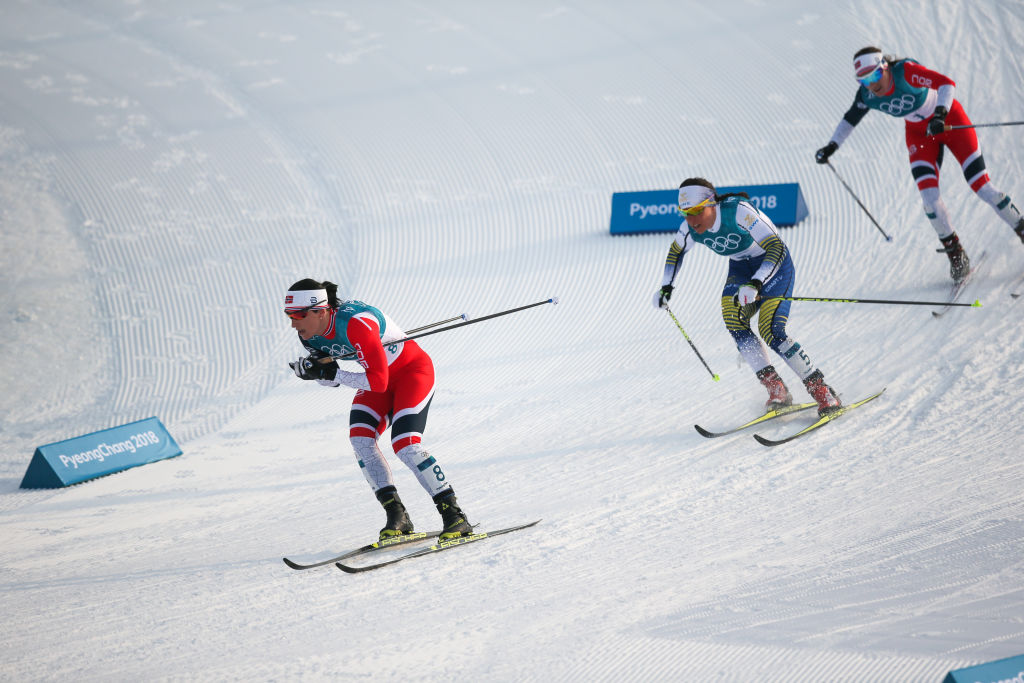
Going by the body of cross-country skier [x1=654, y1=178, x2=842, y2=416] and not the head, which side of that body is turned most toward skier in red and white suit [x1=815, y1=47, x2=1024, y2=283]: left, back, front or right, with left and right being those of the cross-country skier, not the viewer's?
back

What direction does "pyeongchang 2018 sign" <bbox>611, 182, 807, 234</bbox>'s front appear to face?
toward the camera

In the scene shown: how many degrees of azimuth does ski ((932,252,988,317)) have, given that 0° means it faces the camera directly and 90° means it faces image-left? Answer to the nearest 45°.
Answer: approximately 45°

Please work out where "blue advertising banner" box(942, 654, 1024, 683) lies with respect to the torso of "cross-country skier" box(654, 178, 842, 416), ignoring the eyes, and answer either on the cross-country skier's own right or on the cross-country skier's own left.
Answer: on the cross-country skier's own left

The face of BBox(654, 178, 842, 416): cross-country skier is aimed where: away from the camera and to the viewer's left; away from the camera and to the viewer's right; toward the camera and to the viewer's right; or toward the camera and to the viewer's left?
toward the camera and to the viewer's left

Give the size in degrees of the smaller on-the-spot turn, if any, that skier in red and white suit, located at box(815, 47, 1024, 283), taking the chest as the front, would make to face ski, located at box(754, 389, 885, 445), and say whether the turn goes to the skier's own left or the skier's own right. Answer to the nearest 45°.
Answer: approximately 45° to the skier's own left

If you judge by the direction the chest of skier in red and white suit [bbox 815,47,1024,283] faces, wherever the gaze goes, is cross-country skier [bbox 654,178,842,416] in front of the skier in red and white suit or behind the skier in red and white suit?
in front

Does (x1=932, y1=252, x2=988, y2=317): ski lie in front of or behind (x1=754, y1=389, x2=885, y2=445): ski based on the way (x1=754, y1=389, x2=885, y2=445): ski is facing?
behind

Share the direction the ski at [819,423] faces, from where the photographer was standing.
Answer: facing the viewer and to the left of the viewer

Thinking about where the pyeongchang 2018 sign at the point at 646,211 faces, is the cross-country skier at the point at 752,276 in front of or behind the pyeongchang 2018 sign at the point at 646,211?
in front

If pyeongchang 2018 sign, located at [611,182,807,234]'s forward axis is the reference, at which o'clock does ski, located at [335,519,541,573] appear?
The ski is roughly at 12 o'clock from the pyeongchang 2018 sign.

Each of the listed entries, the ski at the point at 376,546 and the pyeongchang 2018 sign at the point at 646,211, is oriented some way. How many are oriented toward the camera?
1

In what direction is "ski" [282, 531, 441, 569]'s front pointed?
to the viewer's left

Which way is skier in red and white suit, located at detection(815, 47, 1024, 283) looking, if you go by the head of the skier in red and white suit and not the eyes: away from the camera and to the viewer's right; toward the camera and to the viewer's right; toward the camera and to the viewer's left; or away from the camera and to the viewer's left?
toward the camera and to the viewer's left
